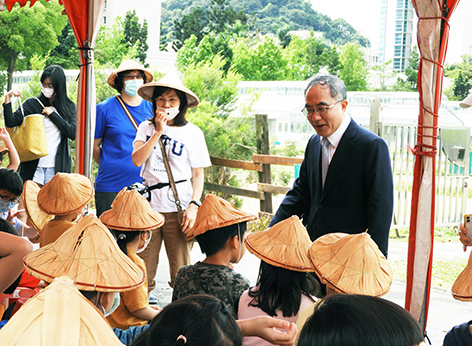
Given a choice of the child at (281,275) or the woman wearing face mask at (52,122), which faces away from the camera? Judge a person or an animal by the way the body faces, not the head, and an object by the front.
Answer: the child

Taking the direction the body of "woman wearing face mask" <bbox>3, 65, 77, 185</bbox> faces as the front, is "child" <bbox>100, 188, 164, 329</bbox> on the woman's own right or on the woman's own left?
on the woman's own left

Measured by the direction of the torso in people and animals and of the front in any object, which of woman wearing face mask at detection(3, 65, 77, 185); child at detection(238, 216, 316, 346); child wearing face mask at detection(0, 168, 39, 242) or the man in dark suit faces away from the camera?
the child

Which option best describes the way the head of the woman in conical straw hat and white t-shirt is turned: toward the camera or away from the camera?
toward the camera

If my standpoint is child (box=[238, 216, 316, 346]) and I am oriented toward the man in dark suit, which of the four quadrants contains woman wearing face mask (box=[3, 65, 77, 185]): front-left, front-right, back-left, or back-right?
front-left

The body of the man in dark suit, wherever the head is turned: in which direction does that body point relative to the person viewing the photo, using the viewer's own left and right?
facing the viewer and to the left of the viewer

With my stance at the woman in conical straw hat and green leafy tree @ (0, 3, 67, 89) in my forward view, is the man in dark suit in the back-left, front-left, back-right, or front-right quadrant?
back-right

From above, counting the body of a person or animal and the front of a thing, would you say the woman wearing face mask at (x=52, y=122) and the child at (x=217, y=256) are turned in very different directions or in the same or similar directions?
very different directions

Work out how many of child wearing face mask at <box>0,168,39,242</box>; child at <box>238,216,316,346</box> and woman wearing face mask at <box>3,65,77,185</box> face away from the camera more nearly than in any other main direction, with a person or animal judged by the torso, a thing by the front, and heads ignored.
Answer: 1

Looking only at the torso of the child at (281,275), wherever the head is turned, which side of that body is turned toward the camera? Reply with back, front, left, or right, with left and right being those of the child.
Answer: back

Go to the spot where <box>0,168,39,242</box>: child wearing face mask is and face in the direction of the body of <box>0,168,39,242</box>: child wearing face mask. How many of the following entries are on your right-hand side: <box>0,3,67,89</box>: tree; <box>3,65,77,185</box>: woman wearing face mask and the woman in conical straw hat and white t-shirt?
0

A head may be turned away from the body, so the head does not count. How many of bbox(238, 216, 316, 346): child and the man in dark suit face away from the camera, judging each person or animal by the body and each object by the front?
1

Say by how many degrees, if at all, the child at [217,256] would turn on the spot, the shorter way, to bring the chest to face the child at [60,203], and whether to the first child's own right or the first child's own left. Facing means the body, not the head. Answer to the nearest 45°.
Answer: approximately 90° to the first child's own left

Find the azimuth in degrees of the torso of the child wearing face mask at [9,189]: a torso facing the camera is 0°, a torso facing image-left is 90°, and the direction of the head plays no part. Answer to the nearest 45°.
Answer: approximately 315°

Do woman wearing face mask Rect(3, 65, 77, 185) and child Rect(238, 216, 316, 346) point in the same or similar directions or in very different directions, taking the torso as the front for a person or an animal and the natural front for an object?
very different directions

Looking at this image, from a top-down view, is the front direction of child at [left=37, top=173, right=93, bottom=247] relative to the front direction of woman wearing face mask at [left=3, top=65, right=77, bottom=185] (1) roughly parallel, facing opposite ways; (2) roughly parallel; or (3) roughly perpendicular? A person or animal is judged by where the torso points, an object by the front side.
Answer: roughly parallel, facing opposite ways

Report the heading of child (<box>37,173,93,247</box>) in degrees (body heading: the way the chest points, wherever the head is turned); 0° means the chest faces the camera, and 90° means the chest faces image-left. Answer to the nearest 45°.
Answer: approximately 225°

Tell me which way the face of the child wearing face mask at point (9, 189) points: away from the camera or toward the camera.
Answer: toward the camera

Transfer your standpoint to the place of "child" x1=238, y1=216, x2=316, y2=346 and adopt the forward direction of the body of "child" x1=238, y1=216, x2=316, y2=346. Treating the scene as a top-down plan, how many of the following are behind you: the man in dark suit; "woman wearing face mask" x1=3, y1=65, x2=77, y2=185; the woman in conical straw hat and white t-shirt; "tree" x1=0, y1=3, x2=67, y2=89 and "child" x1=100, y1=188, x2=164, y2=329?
0

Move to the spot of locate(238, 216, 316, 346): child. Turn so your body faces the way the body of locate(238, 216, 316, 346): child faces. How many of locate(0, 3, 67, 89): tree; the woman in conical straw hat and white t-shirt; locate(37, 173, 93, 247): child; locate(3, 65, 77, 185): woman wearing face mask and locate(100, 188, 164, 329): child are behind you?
0

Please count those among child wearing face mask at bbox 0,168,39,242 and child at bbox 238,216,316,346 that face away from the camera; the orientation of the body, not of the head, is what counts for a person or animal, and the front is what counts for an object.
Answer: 1
